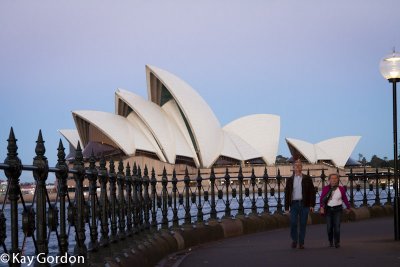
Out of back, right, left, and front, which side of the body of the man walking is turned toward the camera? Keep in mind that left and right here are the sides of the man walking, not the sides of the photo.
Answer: front

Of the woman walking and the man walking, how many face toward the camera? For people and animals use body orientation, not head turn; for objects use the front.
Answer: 2

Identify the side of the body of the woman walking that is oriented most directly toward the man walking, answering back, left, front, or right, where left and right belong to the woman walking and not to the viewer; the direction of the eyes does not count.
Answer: right

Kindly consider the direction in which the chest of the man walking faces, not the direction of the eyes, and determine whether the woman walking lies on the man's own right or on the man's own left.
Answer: on the man's own left

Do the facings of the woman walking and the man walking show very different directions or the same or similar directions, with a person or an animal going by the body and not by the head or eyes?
same or similar directions
